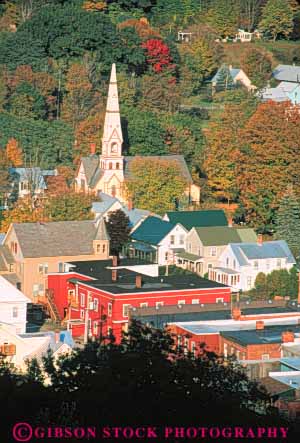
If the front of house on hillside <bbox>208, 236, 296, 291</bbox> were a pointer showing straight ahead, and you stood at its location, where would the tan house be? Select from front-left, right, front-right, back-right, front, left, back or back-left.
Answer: front-right

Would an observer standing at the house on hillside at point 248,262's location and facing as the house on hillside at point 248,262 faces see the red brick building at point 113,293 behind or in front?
in front

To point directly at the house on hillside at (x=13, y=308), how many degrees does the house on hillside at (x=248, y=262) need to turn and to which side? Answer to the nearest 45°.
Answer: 0° — it already faces it

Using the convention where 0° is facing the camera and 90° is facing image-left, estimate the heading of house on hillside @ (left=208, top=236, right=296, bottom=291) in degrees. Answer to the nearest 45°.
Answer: approximately 45°
